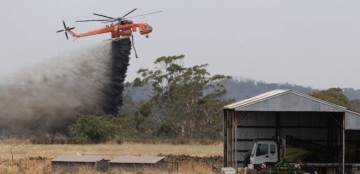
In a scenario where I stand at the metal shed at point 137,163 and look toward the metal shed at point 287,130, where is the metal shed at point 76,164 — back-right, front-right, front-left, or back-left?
back-left

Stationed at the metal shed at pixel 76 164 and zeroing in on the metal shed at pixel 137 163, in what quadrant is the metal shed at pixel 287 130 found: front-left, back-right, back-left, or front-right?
front-left

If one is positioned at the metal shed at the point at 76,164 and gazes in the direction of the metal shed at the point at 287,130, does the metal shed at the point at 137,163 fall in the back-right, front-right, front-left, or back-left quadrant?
front-right

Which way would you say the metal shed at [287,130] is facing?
toward the camera

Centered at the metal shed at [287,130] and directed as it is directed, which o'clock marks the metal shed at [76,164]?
the metal shed at [76,164] is roughly at 2 o'clock from the metal shed at [287,130].

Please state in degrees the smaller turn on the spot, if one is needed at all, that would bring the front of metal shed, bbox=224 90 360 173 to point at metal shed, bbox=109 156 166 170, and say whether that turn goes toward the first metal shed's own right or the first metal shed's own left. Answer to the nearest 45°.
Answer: approximately 45° to the first metal shed's own right
